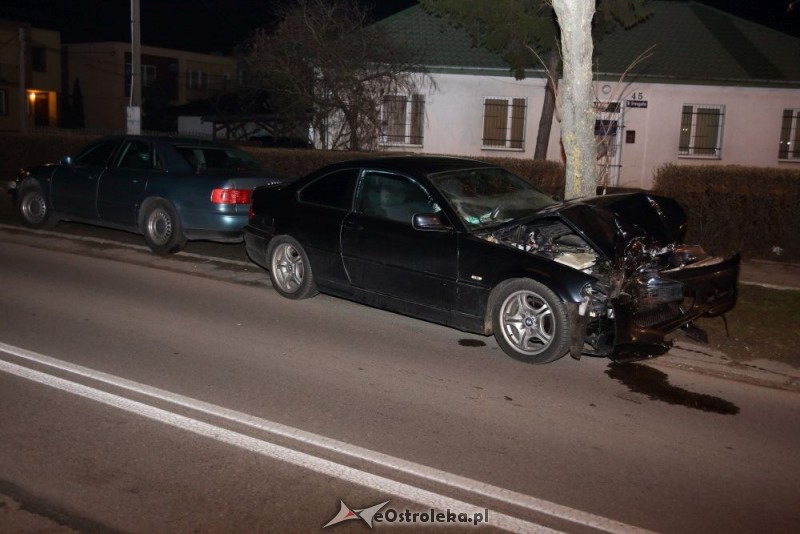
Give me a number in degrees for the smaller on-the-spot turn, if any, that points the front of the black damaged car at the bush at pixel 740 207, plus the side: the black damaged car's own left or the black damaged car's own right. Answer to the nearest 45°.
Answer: approximately 90° to the black damaged car's own left

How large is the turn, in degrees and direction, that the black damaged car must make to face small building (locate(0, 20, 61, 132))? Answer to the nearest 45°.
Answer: approximately 180°

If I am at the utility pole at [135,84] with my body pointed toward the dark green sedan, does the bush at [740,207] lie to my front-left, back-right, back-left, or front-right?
front-left

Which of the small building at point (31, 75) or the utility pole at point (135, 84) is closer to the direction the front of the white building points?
the utility pole

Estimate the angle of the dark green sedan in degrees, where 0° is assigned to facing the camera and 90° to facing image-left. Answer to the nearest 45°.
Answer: approximately 135°

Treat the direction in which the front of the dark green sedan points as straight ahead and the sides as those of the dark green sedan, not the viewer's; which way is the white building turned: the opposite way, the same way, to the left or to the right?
to the left

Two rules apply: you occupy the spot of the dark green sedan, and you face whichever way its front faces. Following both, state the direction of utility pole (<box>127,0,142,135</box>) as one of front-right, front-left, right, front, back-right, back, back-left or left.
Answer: front-right

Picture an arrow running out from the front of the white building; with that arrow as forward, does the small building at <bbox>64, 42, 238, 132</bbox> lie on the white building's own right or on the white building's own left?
on the white building's own right

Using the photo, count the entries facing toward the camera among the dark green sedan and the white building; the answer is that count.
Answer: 1

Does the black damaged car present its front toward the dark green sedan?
no

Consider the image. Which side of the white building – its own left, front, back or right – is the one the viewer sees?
front

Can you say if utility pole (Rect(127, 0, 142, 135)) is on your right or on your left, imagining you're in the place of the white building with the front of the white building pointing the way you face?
on your right

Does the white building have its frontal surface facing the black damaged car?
yes

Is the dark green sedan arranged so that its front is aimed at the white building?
no

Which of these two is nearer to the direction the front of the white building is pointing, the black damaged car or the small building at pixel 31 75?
the black damaged car

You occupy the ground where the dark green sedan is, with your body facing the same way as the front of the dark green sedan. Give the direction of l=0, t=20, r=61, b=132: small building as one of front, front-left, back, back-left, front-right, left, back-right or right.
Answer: front-right

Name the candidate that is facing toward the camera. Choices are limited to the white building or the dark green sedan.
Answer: the white building

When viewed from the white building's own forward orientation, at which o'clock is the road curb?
The road curb is roughly at 12 o'clock from the white building.

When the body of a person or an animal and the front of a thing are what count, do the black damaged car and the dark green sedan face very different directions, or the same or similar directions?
very different directions

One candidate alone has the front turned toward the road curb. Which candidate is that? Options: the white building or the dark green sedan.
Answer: the white building

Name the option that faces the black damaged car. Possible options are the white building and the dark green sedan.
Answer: the white building
